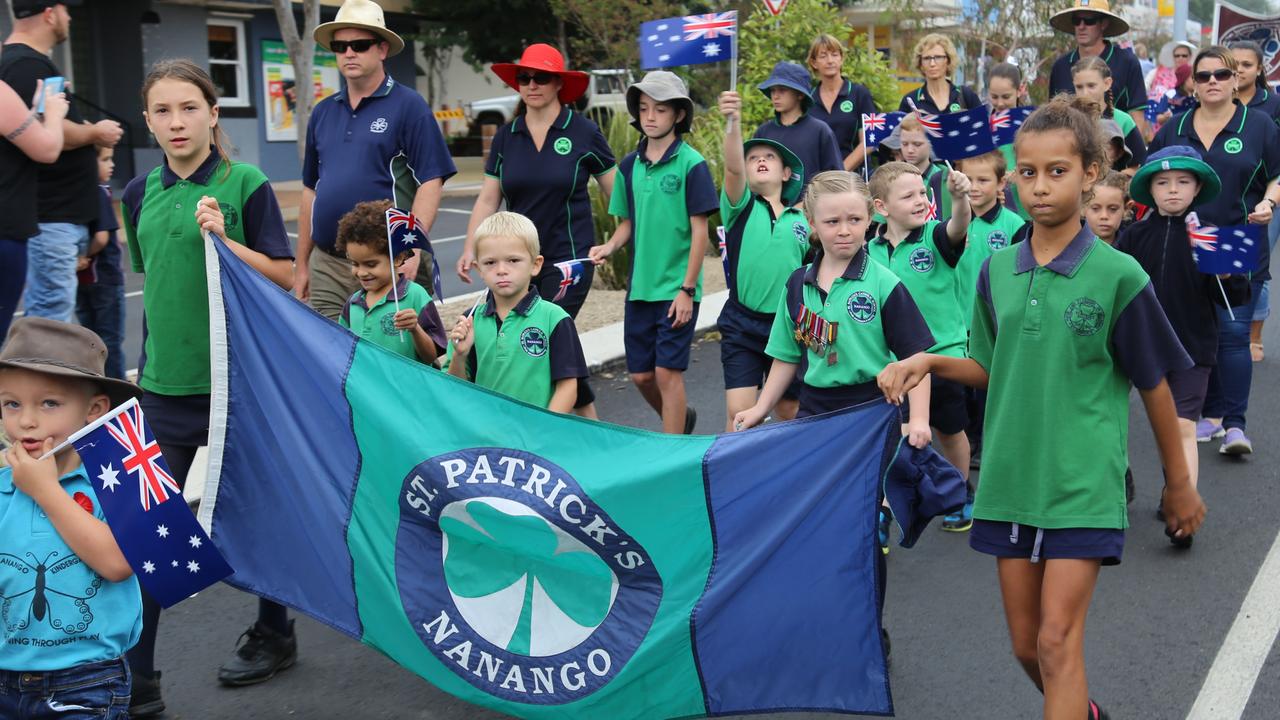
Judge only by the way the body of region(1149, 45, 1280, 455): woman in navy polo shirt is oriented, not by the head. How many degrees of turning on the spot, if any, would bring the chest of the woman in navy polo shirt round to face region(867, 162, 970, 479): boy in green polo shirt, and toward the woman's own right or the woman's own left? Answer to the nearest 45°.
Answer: approximately 45° to the woman's own right

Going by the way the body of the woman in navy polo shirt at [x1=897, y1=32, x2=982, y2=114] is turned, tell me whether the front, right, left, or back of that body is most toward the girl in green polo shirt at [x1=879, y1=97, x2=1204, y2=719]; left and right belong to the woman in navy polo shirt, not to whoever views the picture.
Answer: front

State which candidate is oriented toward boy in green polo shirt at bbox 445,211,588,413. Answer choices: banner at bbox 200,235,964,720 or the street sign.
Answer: the street sign

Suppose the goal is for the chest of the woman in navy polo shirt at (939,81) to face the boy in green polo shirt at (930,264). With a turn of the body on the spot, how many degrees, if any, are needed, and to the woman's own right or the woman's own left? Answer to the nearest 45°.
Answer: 0° — they already face them

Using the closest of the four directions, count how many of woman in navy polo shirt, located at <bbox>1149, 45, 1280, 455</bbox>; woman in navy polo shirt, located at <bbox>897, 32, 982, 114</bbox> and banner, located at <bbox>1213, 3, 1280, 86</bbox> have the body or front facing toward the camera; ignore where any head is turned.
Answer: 3

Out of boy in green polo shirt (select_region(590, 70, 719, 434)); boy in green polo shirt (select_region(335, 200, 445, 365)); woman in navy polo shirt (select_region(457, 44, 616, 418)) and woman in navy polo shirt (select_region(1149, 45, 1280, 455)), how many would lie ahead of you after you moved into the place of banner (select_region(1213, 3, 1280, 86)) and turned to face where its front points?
4

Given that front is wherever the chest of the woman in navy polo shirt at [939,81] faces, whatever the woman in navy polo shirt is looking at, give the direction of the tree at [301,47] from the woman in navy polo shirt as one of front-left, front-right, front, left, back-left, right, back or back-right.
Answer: back-right

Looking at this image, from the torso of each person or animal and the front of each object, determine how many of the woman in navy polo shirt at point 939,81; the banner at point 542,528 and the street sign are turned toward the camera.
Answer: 3

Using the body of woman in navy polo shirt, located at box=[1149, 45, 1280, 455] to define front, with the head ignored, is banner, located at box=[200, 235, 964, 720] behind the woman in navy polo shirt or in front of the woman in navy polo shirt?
in front

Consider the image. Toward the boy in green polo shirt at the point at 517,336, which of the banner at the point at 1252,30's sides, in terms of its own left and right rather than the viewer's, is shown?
front

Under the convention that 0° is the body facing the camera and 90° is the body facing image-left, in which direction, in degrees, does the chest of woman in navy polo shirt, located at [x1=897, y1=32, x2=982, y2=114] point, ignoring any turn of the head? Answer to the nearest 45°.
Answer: approximately 0°
